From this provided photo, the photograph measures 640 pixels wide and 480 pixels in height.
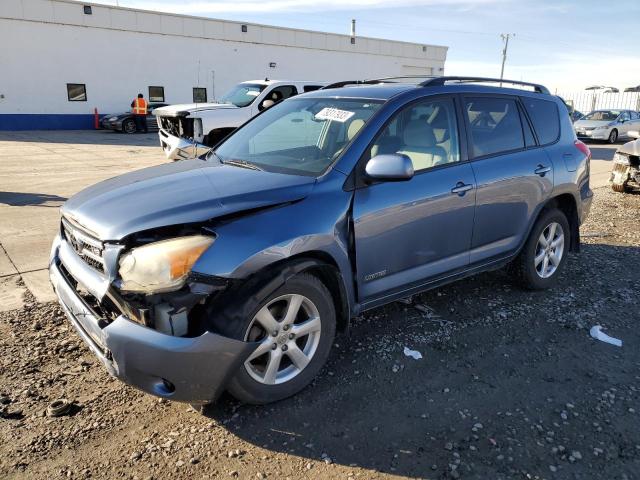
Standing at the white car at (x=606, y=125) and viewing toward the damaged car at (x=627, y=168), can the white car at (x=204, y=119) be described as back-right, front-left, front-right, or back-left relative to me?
front-right

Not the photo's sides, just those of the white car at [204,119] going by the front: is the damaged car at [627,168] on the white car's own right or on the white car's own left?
on the white car's own left

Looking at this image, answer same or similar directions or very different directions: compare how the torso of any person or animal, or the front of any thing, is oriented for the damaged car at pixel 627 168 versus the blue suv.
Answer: same or similar directions

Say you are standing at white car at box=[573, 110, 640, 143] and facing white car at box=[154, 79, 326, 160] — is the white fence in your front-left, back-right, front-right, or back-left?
back-right

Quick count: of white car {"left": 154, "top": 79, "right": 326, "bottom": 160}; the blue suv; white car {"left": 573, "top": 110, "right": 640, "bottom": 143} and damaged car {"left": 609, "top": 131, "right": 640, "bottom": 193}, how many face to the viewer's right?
0

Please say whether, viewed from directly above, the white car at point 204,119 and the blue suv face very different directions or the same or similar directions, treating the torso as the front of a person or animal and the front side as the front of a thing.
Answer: same or similar directions

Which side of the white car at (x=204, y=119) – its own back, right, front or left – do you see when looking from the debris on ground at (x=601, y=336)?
left

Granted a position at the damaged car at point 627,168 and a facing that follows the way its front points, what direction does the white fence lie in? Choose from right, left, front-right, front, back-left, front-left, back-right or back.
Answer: back-right

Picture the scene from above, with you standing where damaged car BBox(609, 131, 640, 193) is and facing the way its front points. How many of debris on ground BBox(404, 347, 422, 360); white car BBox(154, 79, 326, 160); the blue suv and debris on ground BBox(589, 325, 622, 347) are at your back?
0

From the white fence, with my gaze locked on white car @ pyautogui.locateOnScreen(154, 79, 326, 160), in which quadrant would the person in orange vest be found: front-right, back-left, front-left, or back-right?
front-right

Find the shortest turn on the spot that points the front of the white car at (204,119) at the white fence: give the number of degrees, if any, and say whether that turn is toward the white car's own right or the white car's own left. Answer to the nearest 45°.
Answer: approximately 180°

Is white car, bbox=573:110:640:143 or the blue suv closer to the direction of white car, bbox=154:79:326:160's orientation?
the blue suv

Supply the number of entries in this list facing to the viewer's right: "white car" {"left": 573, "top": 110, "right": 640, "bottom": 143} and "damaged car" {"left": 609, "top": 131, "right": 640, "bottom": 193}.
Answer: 0

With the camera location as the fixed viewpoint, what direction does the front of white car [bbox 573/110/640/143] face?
facing the viewer and to the left of the viewer

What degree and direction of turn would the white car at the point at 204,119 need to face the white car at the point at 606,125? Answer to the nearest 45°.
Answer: approximately 180°

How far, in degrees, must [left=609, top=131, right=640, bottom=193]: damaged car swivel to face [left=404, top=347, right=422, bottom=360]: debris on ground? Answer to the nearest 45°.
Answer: approximately 45° to its left
